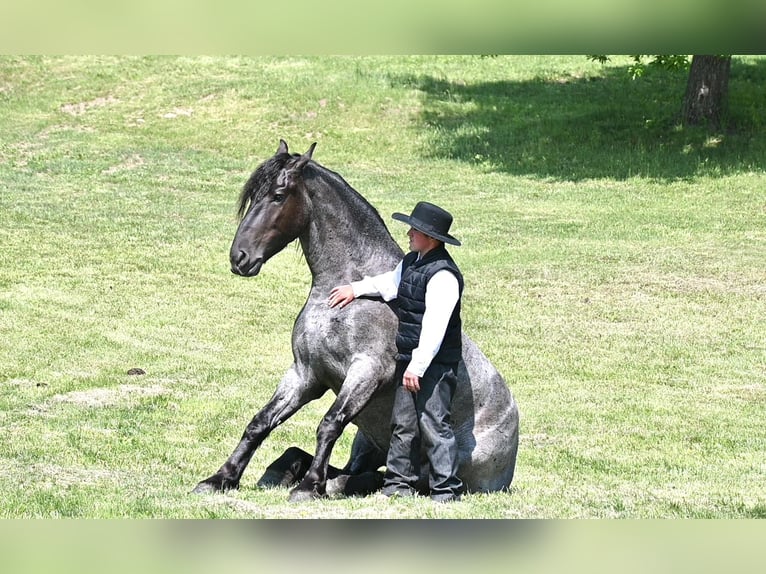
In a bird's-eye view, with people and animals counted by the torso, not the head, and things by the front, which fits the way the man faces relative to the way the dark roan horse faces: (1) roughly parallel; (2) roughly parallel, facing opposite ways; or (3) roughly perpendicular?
roughly parallel

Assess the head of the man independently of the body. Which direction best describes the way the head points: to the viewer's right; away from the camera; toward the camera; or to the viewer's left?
to the viewer's left

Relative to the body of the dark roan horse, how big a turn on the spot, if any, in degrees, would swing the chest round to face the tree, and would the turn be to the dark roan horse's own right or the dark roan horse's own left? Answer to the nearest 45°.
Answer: approximately 135° to the dark roan horse's own right

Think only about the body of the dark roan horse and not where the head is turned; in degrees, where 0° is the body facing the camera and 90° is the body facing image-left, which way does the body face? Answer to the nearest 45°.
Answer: approximately 45°

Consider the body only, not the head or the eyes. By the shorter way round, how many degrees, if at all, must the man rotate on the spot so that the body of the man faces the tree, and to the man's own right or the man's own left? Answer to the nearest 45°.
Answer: approximately 135° to the man's own right

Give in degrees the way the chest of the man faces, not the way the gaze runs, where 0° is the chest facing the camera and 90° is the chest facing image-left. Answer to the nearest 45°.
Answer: approximately 45°
